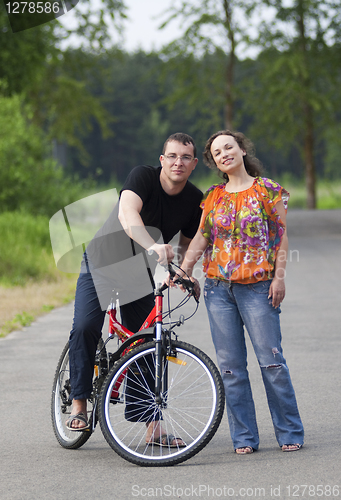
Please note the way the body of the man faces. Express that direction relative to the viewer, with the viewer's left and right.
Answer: facing the viewer and to the right of the viewer

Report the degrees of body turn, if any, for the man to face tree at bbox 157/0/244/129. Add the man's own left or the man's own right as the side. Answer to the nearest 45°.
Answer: approximately 135° to the man's own left

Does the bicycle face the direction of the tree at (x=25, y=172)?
no

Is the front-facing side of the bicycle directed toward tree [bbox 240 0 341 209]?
no

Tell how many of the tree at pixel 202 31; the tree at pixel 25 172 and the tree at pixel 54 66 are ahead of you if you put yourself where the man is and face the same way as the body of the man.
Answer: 0

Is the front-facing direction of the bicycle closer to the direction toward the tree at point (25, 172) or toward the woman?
the woman

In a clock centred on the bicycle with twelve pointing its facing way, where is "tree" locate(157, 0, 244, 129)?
The tree is roughly at 8 o'clock from the bicycle.

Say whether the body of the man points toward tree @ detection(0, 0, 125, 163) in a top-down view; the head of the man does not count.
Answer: no

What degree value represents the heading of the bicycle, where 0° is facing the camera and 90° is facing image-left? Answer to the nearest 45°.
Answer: approximately 315°

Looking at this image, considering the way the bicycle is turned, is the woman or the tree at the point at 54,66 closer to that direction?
the woman

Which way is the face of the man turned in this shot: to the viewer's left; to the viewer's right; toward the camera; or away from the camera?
toward the camera
